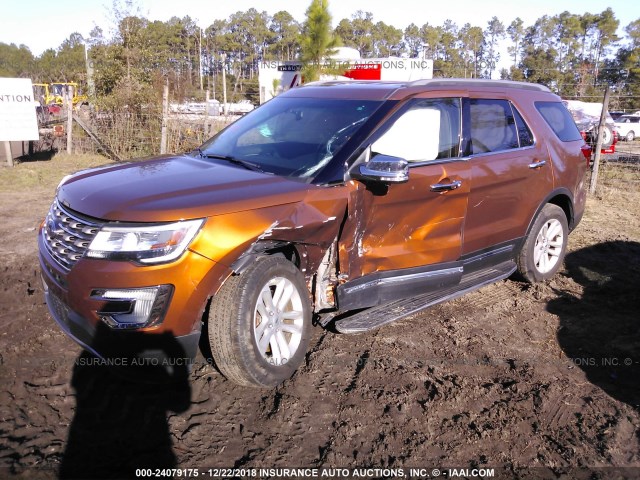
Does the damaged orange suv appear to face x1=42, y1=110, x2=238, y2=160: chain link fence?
no

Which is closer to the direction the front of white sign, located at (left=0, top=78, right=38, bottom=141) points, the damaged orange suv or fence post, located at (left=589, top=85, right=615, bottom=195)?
the damaged orange suv

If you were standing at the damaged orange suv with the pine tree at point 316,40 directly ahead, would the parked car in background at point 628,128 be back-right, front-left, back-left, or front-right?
front-right

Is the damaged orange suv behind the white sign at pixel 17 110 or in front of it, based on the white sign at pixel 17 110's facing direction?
in front

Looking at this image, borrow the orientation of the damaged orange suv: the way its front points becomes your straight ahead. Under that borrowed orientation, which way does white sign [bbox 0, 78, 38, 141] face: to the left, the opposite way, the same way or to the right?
to the left

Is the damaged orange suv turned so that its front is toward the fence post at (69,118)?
no

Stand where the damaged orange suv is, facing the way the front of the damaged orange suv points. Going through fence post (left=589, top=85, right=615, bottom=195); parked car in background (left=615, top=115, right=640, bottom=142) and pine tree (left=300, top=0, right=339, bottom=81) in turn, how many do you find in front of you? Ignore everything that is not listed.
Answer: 0

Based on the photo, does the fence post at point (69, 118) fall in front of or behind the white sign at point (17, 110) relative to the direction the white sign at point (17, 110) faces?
behind

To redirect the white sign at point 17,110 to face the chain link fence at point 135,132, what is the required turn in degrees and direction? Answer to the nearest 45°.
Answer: approximately 90° to its left

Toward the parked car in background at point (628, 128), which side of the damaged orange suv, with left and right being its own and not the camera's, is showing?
back

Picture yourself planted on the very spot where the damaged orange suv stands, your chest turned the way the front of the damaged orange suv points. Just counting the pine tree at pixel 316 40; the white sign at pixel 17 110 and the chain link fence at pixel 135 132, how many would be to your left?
0

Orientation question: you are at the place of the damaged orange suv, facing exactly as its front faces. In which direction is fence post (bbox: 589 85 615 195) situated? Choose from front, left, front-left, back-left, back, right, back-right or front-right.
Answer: back

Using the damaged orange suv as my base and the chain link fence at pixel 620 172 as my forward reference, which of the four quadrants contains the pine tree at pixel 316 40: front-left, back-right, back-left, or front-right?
front-left

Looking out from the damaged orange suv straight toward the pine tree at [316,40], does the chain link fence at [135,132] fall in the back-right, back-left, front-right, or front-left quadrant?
front-left

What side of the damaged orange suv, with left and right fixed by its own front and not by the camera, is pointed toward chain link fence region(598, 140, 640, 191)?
back

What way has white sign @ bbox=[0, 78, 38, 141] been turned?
toward the camera

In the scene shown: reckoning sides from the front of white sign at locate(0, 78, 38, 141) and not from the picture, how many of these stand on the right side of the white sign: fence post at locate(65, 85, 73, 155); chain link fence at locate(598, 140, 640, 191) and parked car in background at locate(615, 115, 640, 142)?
0

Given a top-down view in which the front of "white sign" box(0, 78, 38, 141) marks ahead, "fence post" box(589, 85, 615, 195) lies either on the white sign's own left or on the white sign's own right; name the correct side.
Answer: on the white sign's own left

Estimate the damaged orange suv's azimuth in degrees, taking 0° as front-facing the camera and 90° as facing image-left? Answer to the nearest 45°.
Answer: approximately 45°
